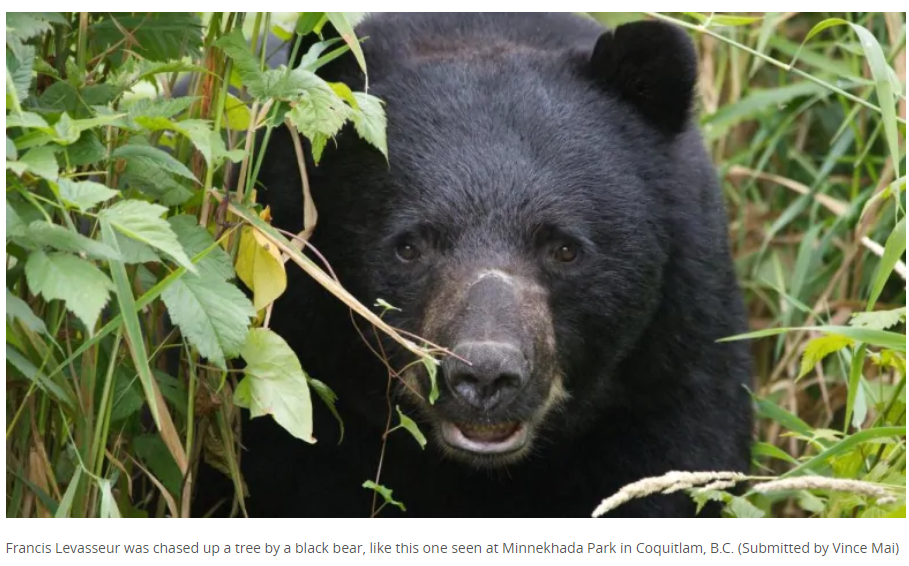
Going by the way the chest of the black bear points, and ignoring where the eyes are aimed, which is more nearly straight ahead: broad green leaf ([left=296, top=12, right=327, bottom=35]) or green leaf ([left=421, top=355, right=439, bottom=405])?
the green leaf

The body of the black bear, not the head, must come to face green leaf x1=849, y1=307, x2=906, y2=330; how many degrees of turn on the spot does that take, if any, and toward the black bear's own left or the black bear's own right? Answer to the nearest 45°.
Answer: approximately 90° to the black bear's own left

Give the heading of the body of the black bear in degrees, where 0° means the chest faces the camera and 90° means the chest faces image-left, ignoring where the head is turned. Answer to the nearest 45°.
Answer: approximately 0°

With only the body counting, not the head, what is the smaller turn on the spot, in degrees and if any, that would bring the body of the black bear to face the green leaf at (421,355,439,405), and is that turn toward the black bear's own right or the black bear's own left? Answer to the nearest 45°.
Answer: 0° — it already faces it

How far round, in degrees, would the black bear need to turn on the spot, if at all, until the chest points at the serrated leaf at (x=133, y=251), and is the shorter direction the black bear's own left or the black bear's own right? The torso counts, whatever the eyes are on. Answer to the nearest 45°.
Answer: approximately 45° to the black bear's own right
